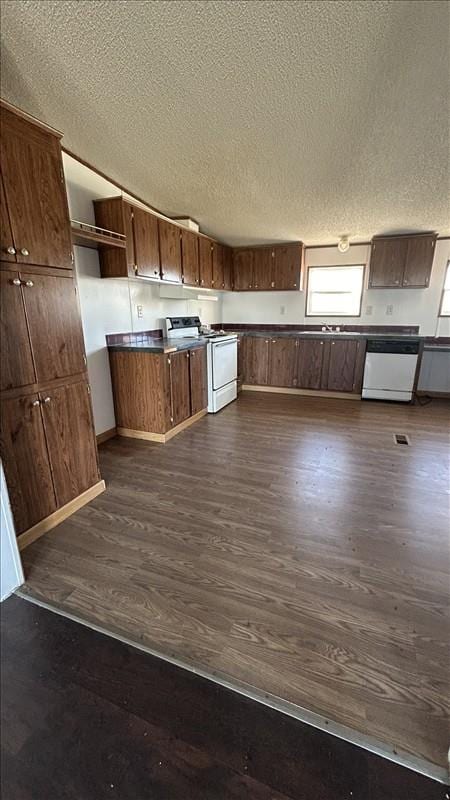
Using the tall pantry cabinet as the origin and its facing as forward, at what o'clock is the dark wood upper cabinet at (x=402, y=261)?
The dark wood upper cabinet is roughly at 10 o'clock from the tall pantry cabinet.

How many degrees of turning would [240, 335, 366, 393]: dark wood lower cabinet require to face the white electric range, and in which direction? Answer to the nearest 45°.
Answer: approximately 45° to its right

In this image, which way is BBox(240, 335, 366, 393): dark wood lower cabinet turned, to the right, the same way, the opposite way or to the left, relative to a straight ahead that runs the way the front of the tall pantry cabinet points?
to the right

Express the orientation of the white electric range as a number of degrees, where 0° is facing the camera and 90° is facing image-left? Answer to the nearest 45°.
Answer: approximately 315°

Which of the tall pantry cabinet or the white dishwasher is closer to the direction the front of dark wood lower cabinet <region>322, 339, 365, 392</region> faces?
the tall pantry cabinet

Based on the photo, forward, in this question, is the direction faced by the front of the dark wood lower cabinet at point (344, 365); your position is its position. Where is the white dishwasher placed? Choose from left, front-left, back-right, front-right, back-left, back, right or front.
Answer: left

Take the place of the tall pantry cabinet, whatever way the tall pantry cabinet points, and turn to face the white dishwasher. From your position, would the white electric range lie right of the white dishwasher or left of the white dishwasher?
left

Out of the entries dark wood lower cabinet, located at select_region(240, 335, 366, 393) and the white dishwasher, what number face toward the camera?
2

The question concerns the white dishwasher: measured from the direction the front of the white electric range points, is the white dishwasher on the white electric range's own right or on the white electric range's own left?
on the white electric range's own left

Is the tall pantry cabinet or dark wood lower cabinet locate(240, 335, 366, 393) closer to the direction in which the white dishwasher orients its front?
the tall pantry cabinet

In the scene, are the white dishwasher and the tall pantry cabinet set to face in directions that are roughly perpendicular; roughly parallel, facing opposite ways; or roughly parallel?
roughly perpendicular

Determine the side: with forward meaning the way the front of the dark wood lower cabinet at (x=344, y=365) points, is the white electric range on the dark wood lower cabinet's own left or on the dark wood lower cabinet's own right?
on the dark wood lower cabinet's own right

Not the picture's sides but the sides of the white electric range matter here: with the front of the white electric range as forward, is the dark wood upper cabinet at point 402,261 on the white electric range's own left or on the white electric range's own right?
on the white electric range's own left

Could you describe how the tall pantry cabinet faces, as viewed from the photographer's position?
facing the viewer and to the right of the viewer
